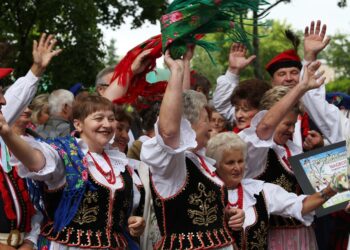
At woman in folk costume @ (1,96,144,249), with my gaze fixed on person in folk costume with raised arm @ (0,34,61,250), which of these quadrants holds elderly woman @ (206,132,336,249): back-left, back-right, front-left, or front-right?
back-right

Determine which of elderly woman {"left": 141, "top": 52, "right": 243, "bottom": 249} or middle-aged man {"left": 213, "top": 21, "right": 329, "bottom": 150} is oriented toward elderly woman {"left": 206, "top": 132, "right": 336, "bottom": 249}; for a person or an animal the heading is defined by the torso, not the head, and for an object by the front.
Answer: the middle-aged man

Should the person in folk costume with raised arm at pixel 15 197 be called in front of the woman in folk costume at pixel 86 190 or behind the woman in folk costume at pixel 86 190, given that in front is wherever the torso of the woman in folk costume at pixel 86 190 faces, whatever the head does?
behind

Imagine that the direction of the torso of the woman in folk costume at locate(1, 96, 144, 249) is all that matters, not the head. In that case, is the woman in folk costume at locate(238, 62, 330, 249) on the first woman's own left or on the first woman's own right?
on the first woman's own left

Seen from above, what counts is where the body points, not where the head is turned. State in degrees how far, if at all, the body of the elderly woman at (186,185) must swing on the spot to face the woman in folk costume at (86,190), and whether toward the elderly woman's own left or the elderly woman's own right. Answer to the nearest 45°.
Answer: approximately 135° to the elderly woman's own right

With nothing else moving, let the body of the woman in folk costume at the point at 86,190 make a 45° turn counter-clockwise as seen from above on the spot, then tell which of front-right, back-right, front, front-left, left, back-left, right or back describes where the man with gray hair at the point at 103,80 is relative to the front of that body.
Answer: left
